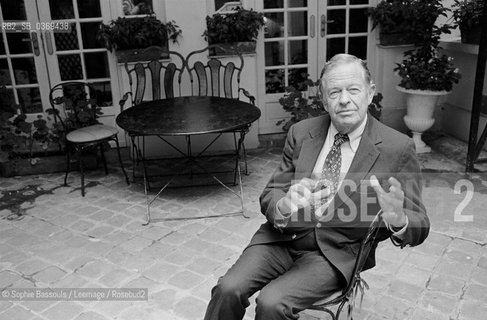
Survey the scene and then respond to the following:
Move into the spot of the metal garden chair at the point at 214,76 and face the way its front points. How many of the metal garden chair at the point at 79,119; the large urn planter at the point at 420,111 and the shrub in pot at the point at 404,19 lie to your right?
1

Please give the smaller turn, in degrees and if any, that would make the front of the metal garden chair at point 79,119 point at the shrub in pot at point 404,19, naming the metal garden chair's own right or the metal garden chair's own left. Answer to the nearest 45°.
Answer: approximately 45° to the metal garden chair's own left

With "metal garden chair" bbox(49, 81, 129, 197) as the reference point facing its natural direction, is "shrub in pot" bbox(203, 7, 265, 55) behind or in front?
in front

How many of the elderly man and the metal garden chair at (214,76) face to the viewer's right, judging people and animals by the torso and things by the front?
0

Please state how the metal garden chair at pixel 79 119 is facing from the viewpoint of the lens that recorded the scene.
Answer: facing the viewer and to the right of the viewer

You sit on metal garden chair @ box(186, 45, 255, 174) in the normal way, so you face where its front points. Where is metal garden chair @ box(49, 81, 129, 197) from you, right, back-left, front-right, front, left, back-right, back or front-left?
right

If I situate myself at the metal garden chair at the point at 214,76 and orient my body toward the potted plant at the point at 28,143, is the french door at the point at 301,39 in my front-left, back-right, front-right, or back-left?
back-right

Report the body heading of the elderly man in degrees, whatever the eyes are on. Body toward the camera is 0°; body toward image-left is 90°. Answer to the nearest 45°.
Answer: approximately 45°

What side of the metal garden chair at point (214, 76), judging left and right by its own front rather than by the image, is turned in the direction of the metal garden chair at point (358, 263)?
front

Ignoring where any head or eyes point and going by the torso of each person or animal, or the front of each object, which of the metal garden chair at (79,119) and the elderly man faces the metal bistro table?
the metal garden chair

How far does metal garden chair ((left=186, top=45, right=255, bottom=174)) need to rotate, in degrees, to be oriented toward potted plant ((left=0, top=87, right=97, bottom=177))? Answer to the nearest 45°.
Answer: approximately 90° to its right

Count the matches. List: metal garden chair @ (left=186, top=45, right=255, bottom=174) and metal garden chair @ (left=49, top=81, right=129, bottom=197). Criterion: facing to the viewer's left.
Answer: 0

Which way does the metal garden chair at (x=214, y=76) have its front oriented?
toward the camera

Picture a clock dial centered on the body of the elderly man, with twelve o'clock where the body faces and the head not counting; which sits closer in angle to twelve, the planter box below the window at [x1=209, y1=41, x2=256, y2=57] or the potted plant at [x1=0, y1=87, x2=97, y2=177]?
the potted plant
